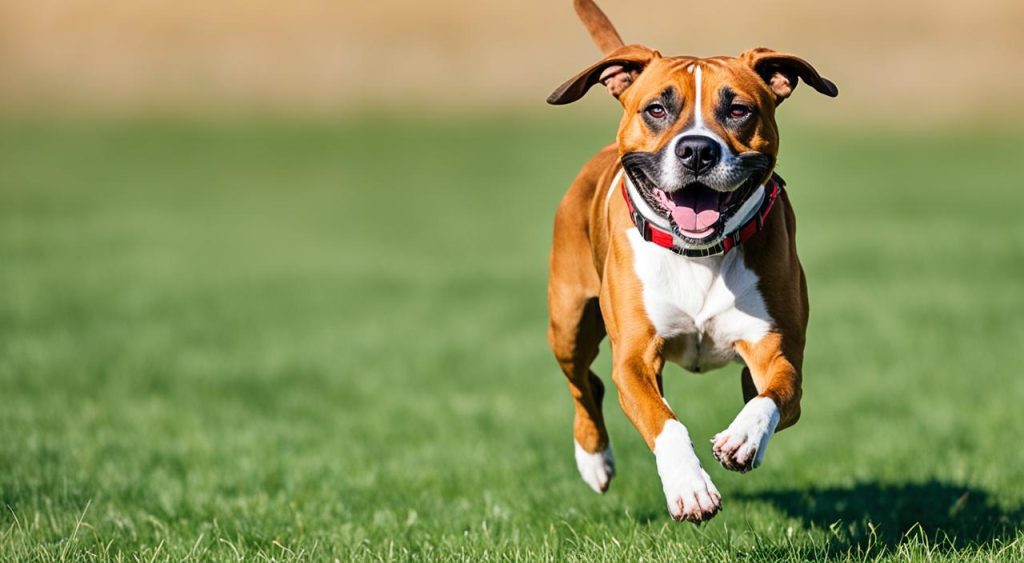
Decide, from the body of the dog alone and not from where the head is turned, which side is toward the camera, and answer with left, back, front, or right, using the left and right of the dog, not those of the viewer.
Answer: front
